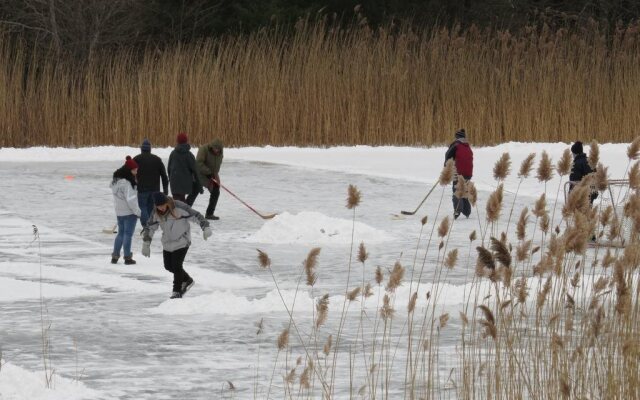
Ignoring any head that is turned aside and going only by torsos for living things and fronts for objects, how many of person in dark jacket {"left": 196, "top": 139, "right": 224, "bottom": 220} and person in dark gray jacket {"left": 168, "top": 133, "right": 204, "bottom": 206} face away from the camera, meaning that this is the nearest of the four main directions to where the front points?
1

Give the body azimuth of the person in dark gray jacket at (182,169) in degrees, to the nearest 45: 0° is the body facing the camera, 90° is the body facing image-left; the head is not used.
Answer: approximately 180°

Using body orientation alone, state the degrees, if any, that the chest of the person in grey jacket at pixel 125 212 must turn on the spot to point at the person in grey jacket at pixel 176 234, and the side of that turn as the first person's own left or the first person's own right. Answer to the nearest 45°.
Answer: approximately 135° to the first person's own right

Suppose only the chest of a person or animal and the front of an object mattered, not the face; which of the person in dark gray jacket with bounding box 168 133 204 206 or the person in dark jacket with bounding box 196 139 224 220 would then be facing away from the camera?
the person in dark gray jacket

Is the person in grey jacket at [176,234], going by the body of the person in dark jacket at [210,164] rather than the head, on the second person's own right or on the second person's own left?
on the second person's own right

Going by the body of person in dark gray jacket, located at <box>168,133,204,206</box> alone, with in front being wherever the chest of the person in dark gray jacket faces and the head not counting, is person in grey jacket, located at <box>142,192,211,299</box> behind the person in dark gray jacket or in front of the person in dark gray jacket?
behind
